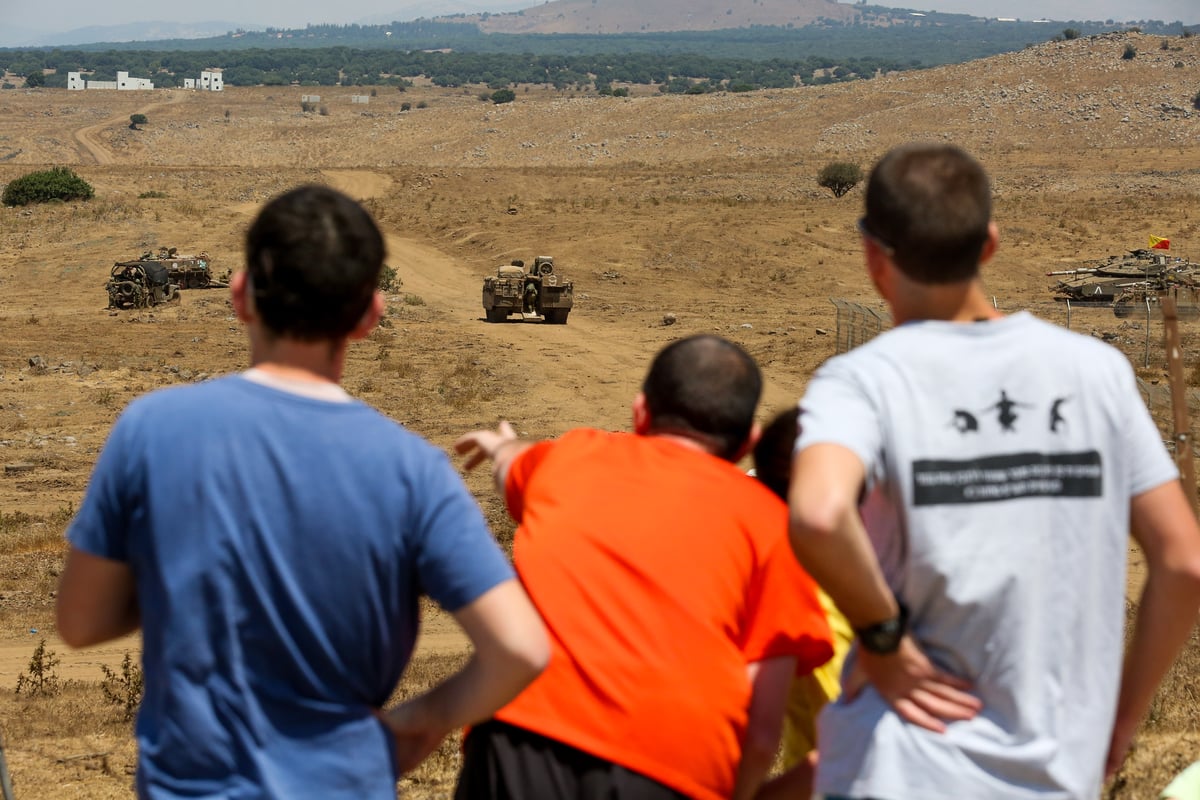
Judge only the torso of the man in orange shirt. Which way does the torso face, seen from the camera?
away from the camera

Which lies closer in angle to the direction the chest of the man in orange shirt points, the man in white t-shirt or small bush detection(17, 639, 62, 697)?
the small bush

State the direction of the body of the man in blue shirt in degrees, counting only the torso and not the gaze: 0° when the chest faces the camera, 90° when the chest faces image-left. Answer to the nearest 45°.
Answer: approximately 180°

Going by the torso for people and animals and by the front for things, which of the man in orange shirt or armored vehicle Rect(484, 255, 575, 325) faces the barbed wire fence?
the man in orange shirt

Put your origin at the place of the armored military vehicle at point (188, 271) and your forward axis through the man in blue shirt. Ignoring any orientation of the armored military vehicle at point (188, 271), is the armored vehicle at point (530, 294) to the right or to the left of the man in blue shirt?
left

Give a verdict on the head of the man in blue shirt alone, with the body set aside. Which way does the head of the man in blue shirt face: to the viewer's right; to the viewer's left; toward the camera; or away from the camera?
away from the camera

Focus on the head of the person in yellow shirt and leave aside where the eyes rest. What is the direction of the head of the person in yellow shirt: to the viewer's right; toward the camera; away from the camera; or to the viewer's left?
away from the camera

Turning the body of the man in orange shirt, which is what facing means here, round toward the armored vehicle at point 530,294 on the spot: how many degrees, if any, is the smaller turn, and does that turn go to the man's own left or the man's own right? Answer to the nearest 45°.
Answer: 0° — they already face it

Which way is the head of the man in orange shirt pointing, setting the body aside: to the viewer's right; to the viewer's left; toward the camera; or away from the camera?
away from the camera

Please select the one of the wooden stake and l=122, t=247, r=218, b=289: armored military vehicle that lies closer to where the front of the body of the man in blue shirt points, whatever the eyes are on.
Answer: the armored military vehicle
